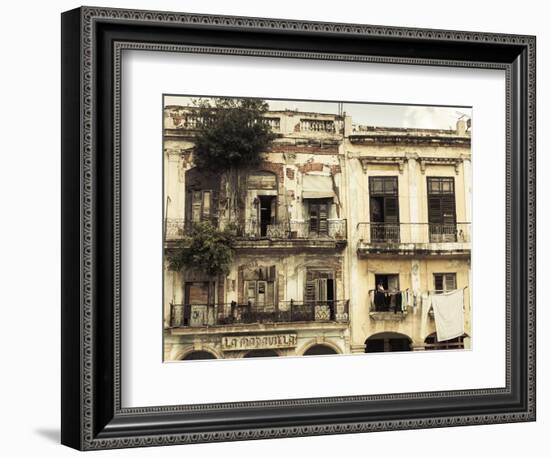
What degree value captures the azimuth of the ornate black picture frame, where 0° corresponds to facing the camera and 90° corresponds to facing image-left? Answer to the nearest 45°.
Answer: approximately 315°
